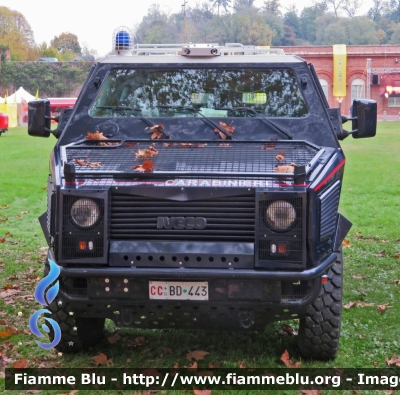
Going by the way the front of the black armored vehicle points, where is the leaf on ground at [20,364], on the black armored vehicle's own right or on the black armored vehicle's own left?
on the black armored vehicle's own right

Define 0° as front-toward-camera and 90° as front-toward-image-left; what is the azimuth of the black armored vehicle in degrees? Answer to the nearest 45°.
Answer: approximately 0°

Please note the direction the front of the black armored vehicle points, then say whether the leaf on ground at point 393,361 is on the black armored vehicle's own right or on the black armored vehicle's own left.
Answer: on the black armored vehicle's own left

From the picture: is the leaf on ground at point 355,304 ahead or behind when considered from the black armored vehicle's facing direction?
behind
